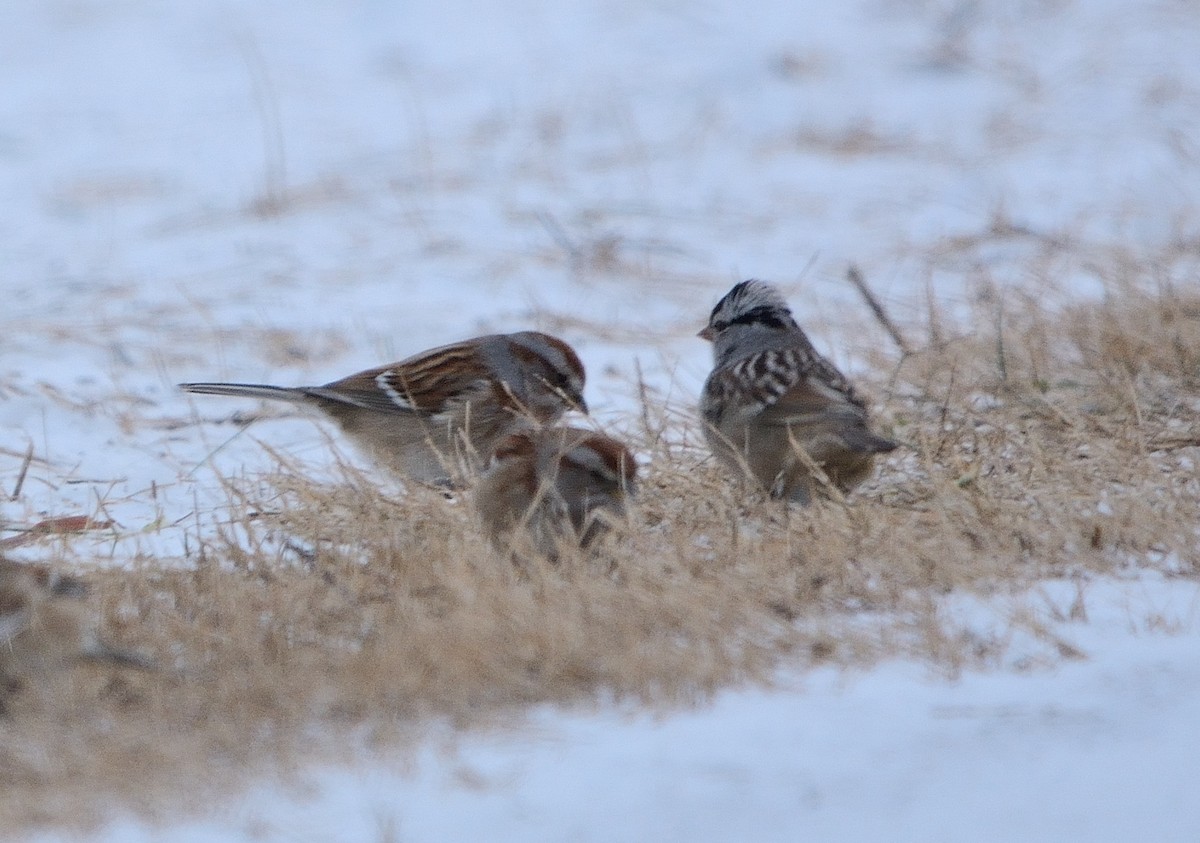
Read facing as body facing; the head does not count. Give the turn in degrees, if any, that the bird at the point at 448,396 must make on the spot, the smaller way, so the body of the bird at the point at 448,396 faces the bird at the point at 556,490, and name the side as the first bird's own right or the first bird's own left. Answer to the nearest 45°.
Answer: approximately 90° to the first bird's own right

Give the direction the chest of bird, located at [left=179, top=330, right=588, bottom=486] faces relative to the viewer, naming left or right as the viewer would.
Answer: facing to the right of the viewer

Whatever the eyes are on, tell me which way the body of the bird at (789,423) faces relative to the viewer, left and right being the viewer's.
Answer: facing away from the viewer and to the left of the viewer

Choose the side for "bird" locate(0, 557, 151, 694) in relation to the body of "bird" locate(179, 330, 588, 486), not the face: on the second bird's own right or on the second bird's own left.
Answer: on the second bird's own right

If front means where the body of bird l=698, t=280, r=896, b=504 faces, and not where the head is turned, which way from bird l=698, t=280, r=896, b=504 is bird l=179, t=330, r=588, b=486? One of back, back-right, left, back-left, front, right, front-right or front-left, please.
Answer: front

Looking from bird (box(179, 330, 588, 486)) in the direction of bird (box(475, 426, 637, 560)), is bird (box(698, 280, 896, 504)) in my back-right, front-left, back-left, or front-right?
front-left

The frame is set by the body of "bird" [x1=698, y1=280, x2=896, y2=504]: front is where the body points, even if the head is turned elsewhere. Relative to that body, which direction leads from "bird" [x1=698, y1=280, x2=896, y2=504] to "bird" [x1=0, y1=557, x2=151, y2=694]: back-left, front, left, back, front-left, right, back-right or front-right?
left

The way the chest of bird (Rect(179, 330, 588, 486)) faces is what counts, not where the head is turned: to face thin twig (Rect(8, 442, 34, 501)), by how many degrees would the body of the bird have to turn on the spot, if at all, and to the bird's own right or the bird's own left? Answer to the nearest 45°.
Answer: approximately 180°

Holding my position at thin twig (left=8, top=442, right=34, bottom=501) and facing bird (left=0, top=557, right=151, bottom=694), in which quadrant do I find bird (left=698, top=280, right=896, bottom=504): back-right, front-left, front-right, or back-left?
front-left
